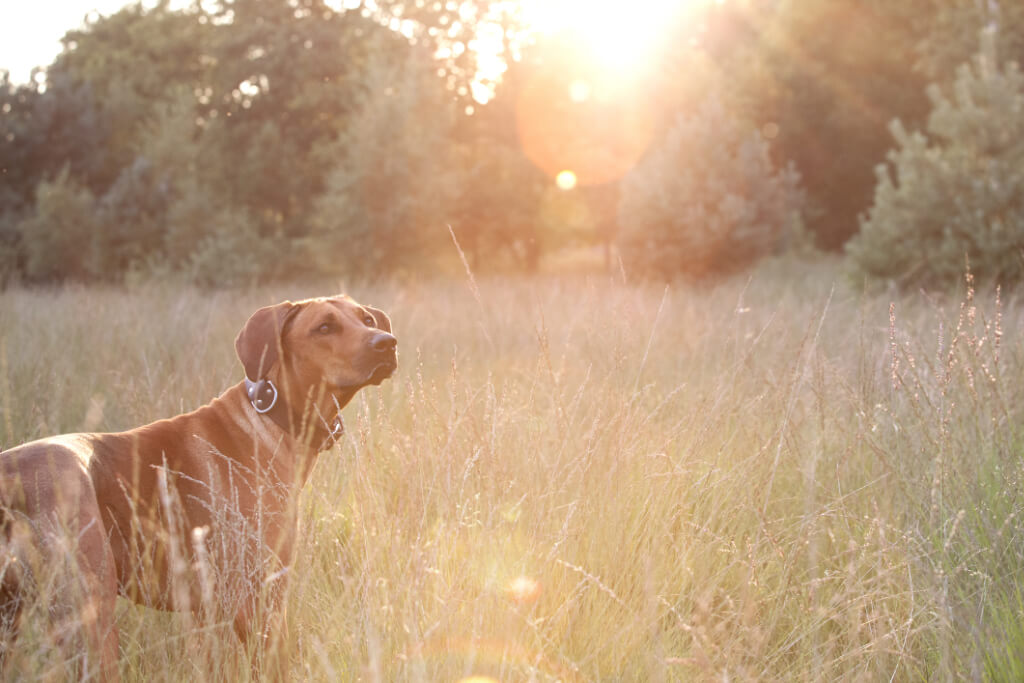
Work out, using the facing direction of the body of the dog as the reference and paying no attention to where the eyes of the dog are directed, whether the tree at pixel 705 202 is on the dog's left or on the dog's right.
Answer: on the dog's left

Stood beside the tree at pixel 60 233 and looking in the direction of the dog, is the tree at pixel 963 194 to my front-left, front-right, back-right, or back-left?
front-left

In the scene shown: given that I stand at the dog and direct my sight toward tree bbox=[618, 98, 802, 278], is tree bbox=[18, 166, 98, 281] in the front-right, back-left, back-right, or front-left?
front-left

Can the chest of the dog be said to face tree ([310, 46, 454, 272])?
no

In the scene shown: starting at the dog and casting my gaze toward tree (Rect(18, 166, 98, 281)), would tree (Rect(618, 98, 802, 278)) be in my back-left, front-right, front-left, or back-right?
front-right

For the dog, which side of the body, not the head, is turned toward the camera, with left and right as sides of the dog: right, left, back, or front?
right

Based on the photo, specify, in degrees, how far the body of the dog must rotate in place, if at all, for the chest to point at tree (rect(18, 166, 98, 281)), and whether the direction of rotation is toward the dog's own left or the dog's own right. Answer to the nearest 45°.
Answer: approximately 90° to the dog's own left

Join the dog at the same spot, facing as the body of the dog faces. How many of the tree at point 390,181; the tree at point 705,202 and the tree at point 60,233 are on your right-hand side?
0

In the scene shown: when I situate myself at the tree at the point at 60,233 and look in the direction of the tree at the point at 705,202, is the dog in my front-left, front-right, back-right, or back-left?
front-right
